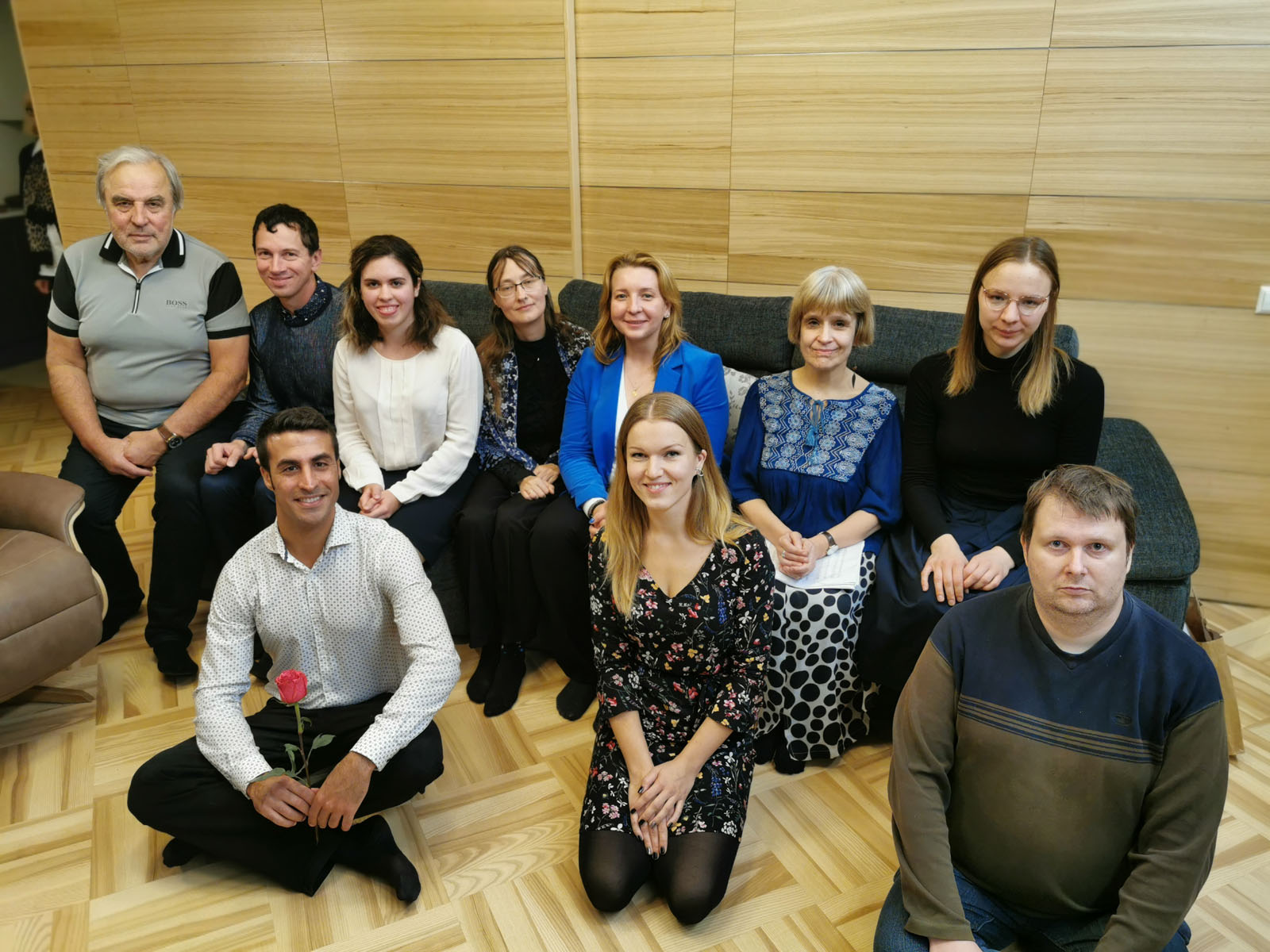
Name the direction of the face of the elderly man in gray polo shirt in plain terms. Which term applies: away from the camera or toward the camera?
toward the camera

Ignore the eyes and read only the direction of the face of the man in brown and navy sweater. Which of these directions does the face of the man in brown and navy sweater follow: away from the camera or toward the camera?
toward the camera

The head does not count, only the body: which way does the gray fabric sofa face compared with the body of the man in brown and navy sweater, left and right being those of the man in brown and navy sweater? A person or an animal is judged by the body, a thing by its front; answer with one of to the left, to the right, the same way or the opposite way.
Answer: the same way

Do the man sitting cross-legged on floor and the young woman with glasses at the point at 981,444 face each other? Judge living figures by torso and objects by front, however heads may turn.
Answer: no

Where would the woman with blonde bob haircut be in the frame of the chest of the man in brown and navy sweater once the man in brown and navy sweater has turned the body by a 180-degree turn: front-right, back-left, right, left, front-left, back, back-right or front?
front-left

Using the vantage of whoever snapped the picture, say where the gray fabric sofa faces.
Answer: facing the viewer

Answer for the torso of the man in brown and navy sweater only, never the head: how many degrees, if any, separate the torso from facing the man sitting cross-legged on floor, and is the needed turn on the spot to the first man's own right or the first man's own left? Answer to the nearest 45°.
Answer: approximately 90° to the first man's own right

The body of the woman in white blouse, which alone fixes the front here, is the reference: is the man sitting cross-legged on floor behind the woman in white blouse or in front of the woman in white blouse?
in front

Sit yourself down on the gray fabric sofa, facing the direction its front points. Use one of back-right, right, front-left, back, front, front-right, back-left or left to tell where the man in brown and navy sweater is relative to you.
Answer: front

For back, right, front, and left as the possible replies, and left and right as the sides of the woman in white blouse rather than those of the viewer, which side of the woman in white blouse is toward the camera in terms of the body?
front

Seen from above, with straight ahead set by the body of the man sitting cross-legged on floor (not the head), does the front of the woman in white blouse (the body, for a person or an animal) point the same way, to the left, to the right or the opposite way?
the same way

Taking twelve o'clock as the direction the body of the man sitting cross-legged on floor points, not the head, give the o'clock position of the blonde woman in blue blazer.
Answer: The blonde woman in blue blazer is roughly at 8 o'clock from the man sitting cross-legged on floor.

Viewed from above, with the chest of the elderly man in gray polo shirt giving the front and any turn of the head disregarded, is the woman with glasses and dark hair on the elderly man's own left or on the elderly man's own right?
on the elderly man's own left

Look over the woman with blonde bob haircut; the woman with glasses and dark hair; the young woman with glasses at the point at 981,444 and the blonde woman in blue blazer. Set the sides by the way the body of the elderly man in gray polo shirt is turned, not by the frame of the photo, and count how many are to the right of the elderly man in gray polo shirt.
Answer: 0

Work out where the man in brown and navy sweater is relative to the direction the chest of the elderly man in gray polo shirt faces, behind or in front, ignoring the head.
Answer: in front

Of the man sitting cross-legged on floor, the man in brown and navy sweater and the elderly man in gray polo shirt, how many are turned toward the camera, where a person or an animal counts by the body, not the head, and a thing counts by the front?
3

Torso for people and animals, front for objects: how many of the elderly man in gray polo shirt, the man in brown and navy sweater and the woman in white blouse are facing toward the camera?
3
